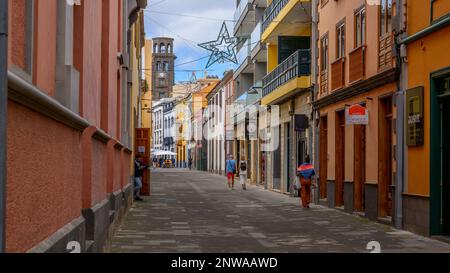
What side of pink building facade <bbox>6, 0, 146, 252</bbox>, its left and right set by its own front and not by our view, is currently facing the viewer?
right

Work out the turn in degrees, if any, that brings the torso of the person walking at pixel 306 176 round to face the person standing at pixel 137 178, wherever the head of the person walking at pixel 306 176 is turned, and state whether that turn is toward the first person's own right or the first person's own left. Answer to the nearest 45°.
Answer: approximately 45° to the first person's own left

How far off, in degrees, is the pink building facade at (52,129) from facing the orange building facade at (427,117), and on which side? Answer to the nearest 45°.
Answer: approximately 45° to its left

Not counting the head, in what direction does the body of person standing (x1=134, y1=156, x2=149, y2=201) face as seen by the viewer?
to the viewer's right

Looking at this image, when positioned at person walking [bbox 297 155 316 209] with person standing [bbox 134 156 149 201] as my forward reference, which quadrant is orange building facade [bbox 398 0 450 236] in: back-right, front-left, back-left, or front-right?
back-left

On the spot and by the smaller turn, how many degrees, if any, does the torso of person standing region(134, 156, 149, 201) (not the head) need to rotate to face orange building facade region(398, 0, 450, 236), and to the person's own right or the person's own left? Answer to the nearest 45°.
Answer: approximately 45° to the person's own right

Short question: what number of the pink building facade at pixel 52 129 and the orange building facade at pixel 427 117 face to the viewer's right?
1
